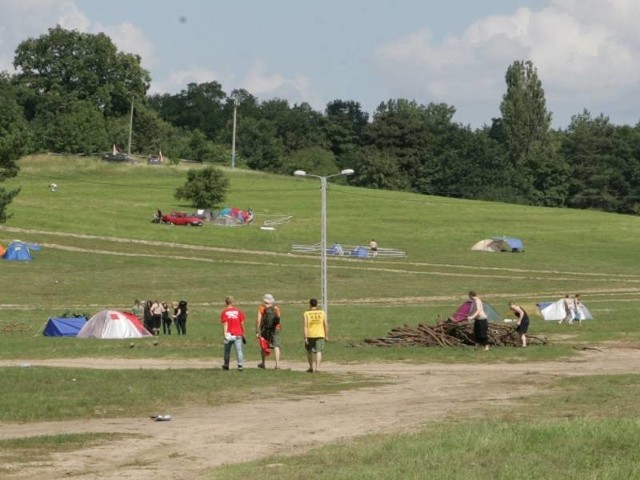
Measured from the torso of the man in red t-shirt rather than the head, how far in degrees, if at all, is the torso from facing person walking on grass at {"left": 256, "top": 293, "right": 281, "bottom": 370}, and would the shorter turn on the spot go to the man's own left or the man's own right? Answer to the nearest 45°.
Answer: approximately 45° to the man's own right

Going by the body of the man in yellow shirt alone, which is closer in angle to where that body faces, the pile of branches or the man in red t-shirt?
the pile of branches

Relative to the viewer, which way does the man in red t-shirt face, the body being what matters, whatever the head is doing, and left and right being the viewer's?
facing away from the viewer

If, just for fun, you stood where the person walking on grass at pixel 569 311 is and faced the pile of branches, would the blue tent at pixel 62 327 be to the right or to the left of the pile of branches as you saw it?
right

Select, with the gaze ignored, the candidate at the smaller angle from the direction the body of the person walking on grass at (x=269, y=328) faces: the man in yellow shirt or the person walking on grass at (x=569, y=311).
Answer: the person walking on grass

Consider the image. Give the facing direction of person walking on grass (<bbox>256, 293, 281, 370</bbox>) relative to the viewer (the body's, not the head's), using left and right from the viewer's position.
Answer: facing away from the viewer

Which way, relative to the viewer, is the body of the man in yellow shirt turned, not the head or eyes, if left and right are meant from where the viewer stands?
facing away from the viewer
